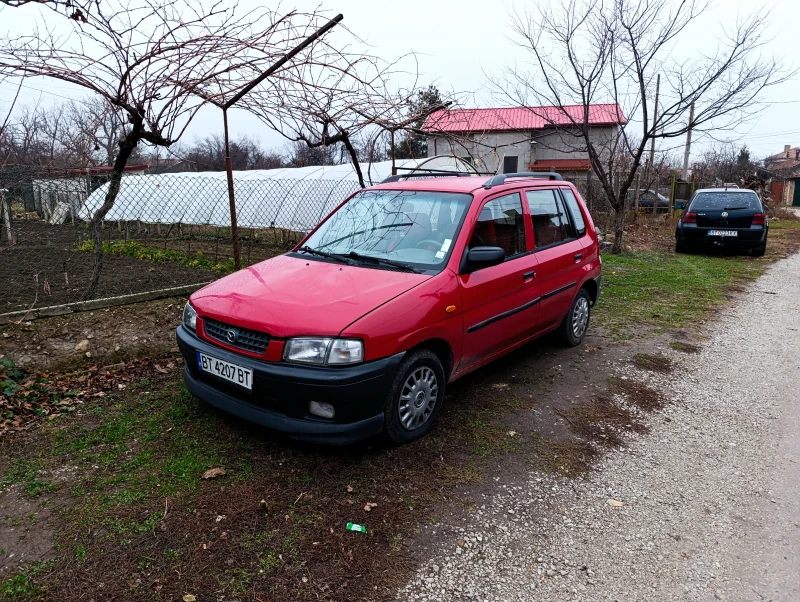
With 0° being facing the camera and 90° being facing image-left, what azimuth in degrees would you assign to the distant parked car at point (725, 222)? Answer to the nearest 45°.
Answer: approximately 180°

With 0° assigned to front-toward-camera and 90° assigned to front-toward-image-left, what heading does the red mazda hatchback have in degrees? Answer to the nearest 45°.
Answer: approximately 45°

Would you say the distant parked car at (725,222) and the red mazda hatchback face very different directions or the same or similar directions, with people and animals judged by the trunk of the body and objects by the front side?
very different directions

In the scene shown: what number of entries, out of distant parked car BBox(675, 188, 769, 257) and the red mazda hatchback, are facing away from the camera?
1

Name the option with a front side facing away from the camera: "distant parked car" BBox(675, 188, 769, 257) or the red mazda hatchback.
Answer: the distant parked car

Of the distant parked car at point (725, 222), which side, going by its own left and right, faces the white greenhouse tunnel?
left

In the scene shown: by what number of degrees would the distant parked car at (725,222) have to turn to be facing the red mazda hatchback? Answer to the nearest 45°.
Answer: approximately 180°

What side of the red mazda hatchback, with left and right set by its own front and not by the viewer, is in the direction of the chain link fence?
right

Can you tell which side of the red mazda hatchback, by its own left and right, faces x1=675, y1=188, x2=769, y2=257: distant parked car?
back
